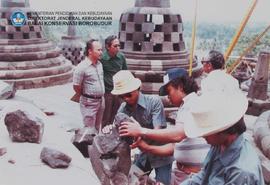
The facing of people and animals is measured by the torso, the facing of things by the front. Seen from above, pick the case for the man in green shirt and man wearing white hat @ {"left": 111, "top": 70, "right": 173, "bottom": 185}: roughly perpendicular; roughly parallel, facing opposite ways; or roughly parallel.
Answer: roughly perpendicular

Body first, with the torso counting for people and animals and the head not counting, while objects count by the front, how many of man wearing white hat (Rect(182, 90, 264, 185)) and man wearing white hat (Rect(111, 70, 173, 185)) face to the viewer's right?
0

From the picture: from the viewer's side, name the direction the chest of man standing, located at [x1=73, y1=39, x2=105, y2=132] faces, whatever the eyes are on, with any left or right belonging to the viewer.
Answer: facing the viewer and to the right of the viewer

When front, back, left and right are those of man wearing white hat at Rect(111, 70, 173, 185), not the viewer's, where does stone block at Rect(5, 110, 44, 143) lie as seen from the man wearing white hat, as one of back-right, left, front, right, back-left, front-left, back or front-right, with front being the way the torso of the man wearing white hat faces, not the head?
front-right

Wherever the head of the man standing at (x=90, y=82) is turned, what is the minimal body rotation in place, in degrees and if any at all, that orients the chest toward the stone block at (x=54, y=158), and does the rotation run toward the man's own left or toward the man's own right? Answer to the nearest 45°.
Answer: approximately 45° to the man's own right

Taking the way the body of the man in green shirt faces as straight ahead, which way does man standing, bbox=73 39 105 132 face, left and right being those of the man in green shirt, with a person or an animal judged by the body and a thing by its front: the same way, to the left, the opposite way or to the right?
the same way

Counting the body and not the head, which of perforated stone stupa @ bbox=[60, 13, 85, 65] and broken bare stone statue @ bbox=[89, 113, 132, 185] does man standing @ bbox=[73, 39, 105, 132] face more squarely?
the broken bare stone statue

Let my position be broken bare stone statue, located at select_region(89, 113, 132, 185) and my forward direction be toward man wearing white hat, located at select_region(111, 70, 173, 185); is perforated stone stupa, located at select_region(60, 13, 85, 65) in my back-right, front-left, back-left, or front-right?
front-left

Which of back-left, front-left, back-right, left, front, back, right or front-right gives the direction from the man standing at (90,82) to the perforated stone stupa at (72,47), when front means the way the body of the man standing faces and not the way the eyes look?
back-left
